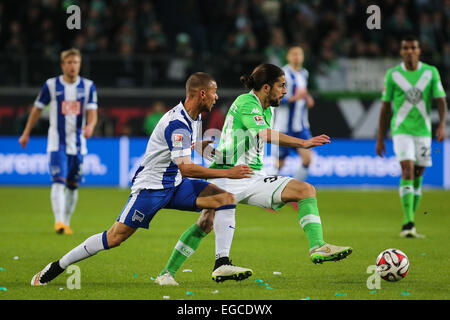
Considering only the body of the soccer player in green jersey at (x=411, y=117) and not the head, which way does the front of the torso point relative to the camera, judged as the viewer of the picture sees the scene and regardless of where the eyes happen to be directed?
toward the camera

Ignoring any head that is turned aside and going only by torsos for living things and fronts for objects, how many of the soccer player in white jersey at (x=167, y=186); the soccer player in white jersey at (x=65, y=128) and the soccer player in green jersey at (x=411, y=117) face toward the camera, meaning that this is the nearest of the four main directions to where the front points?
2

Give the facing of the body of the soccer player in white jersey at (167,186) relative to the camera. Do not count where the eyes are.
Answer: to the viewer's right

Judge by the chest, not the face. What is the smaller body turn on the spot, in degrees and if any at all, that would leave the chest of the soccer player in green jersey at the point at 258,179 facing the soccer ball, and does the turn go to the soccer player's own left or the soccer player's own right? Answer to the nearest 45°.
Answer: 0° — they already face it

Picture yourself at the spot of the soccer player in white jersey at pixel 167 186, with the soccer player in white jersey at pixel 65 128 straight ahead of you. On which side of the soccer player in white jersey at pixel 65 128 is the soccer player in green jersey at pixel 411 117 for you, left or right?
right

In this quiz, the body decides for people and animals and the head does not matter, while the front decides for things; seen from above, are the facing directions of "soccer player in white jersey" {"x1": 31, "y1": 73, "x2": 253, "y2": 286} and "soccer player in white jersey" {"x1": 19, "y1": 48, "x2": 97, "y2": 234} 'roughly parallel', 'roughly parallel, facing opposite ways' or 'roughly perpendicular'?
roughly perpendicular

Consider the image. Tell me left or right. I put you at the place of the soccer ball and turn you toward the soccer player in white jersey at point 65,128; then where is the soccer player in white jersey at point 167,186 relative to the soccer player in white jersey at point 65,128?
left

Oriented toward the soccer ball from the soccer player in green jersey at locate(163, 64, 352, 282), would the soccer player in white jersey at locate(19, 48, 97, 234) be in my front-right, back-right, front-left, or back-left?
back-left

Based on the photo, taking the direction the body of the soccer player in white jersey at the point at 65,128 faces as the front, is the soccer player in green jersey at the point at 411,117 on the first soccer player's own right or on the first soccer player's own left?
on the first soccer player's own left

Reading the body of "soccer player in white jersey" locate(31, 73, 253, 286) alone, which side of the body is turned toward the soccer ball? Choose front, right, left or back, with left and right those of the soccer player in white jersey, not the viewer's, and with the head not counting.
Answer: front

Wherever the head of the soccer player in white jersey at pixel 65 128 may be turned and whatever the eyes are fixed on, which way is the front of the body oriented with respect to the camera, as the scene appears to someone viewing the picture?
toward the camera

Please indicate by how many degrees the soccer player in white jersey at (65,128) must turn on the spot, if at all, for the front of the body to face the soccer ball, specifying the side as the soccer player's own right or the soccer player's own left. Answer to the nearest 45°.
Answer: approximately 45° to the soccer player's own left

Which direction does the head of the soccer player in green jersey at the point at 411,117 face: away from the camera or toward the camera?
toward the camera

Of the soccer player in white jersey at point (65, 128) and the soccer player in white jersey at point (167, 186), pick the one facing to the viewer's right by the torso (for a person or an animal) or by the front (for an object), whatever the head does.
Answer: the soccer player in white jersey at point (167, 186)

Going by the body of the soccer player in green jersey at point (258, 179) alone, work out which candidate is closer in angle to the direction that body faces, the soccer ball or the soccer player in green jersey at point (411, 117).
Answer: the soccer ball

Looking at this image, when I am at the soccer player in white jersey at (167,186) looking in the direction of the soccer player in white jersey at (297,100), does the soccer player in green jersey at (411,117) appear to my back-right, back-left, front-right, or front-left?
front-right

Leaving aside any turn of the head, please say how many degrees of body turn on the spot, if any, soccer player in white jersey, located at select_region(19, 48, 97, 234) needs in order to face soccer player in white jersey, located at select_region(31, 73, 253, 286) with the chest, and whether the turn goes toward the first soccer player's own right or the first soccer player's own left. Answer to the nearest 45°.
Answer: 0° — they already face them

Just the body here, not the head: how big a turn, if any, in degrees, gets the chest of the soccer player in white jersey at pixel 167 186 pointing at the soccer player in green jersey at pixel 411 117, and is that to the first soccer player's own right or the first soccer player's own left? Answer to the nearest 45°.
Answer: approximately 45° to the first soccer player's own left
